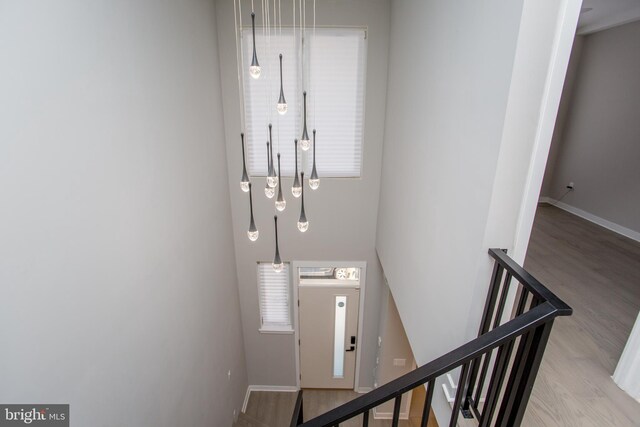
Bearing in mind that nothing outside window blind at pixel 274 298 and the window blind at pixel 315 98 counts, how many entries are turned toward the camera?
2

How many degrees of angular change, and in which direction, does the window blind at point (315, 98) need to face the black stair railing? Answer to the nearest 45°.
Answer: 0° — it already faces it

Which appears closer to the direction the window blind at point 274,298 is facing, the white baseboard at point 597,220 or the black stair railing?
the black stair railing

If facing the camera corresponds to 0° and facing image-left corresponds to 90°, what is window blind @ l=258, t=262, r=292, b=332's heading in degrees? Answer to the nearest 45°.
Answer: approximately 0°

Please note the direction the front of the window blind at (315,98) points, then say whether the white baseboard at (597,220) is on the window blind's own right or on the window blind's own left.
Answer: on the window blind's own left

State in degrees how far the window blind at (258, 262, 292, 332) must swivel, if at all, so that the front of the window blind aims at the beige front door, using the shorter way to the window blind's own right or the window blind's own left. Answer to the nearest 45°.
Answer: approximately 90° to the window blind's own left
